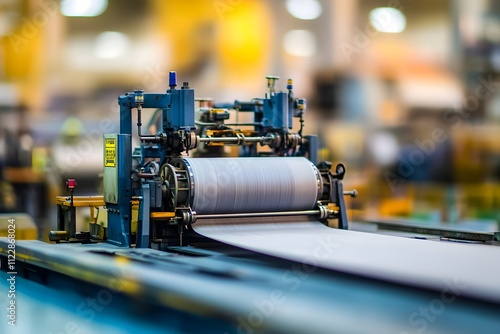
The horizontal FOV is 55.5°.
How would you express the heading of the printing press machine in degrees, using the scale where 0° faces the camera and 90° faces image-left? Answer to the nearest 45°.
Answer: approximately 315°
